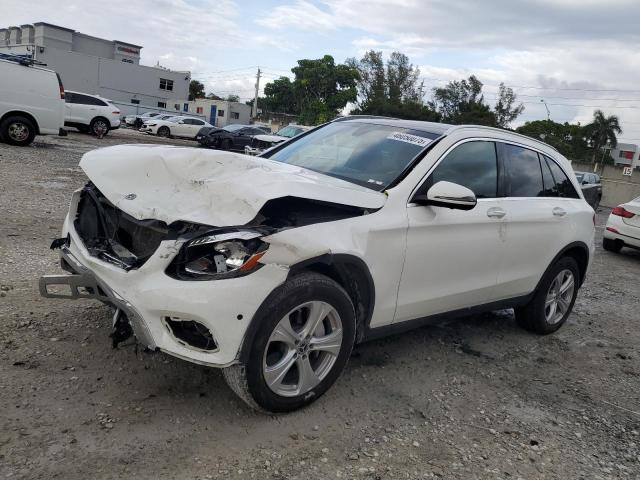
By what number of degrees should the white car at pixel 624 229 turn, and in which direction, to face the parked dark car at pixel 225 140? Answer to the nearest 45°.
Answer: approximately 90° to its left

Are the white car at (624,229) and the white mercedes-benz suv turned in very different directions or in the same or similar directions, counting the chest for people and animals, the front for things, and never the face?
very different directions

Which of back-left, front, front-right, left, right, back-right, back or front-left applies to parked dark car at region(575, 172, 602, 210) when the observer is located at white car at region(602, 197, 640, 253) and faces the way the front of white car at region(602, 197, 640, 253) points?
front-left

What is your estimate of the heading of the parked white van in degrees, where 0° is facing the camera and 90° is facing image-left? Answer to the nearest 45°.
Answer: approximately 90°

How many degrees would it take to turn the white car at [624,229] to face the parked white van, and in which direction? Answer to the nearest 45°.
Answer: approximately 135° to its left

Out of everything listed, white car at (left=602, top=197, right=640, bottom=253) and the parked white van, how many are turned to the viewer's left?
1

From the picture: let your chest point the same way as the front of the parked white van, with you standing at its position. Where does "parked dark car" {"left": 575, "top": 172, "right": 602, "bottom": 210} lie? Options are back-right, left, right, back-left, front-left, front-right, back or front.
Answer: back

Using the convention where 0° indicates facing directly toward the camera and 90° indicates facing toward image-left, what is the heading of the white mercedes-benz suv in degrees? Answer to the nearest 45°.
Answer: approximately 45°

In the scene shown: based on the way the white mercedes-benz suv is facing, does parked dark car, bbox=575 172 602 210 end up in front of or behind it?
behind

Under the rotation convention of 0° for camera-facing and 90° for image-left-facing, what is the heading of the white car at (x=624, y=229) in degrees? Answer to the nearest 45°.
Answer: approximately 225°

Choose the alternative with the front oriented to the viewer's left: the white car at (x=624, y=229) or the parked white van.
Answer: the parked white van

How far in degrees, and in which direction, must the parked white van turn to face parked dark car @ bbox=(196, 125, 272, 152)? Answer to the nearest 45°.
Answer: approximately 135° to its right
